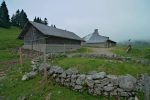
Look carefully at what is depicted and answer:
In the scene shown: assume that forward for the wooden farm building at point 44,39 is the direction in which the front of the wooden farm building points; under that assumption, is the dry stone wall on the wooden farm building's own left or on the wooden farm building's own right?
on the wooden farm building's own left
